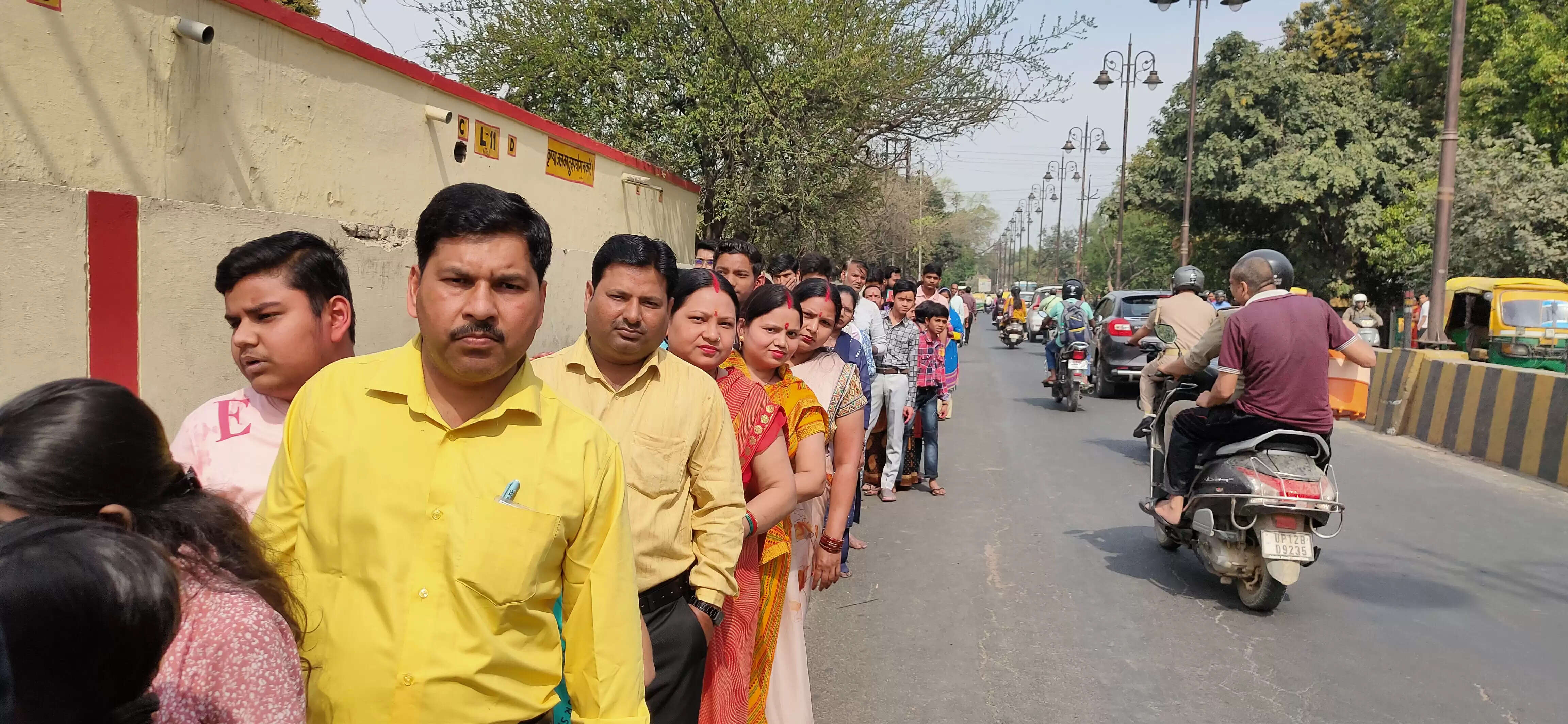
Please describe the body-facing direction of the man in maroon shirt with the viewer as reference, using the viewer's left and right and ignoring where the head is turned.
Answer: facing away from the viewer and to the left of the viewer

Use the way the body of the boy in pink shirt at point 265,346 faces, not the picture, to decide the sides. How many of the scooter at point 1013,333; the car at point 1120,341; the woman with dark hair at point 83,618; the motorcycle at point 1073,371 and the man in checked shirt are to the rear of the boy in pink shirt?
4

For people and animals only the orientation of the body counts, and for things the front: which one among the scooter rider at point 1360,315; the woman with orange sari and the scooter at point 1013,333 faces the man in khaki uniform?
the scooter rider

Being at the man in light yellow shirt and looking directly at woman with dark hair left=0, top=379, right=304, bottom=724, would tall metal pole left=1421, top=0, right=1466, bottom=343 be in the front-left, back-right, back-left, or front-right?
back-left

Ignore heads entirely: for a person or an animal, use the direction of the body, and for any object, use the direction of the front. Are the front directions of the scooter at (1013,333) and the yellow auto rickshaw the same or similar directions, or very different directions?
very different directions

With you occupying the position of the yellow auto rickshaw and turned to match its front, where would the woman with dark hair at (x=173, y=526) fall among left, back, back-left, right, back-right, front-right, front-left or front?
front-right

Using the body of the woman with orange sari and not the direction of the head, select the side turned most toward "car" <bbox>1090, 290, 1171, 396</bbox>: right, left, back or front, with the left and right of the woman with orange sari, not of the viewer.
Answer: back

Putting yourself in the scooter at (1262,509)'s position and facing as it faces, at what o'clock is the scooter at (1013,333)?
the scooter at (1013,333) is roughly at 1 o'clock from the scooter at (1262,509).

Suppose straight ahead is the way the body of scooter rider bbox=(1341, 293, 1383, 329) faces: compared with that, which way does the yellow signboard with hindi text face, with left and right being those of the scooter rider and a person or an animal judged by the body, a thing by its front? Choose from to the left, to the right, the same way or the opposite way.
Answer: to the left

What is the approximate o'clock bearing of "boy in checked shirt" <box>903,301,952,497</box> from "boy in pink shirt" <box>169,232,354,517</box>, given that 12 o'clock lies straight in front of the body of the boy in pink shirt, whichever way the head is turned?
The boy in checked shirt is roughly at 6 o'clock from the boy in pink shirt.

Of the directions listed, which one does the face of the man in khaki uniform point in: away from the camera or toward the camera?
away from the camera

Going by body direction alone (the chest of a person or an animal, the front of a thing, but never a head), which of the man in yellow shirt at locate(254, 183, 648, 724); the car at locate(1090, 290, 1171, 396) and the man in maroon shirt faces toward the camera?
the man in yellow shirt

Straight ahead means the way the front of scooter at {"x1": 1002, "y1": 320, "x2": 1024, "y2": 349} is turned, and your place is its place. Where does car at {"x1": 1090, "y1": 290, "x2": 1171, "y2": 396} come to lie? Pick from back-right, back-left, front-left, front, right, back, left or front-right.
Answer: back

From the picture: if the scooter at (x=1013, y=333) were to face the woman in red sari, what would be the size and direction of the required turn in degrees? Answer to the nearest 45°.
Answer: approximately 180°

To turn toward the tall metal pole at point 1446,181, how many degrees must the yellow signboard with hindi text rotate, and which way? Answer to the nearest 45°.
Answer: approximately 45° to its left
